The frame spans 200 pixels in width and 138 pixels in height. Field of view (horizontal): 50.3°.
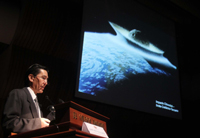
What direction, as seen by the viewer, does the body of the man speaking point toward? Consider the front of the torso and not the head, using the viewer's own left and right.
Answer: facing the viewer and to the right of the viewer

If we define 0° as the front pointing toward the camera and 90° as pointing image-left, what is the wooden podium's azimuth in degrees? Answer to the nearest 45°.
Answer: approximately 315°

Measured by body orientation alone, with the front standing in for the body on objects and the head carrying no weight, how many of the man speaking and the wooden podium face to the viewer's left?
0
